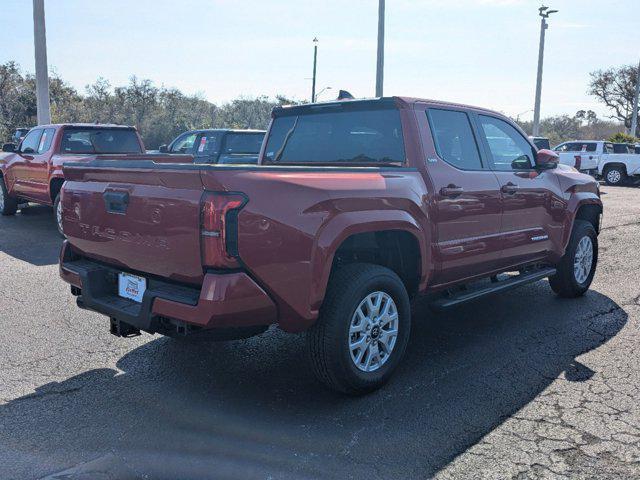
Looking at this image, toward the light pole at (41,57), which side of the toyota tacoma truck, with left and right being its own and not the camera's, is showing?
left

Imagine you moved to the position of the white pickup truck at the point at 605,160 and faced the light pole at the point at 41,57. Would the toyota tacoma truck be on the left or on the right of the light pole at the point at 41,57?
left

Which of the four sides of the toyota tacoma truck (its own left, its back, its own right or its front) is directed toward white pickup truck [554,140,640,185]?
front

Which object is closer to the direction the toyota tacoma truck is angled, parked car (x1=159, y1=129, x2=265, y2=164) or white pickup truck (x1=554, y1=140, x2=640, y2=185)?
the white pickup truck

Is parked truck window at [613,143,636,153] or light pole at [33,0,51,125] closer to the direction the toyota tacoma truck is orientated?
the parked truck window

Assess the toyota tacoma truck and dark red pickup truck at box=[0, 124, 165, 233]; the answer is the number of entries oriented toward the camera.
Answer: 0

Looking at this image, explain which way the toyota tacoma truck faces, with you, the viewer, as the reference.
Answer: facing away from the viewer and to the right of the viewer

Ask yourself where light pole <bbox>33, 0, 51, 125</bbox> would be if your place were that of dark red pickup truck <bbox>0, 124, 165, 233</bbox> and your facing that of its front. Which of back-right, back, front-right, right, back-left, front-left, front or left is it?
front-right

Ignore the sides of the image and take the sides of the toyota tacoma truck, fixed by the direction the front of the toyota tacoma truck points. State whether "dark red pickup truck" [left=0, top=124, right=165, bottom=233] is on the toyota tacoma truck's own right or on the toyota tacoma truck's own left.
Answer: on the toyota tacoma truck's own left

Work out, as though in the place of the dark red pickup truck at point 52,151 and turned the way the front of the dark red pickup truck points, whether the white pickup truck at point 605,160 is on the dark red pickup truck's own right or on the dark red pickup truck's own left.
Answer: on the dark red pickup truck's own right

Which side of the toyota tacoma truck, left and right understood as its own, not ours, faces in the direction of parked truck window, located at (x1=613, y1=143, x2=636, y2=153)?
front

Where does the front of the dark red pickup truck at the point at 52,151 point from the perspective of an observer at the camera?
facing away from the viewer and to the left of the viewer

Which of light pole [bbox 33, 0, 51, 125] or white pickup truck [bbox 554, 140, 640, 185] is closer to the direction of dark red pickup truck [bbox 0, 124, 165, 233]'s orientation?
the light pole

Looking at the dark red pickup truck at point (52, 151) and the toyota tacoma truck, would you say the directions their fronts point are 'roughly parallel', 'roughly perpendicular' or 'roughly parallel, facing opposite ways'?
roughly perpendicular

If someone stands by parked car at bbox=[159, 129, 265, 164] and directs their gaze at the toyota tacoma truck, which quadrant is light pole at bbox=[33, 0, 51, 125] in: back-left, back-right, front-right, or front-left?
back-right
